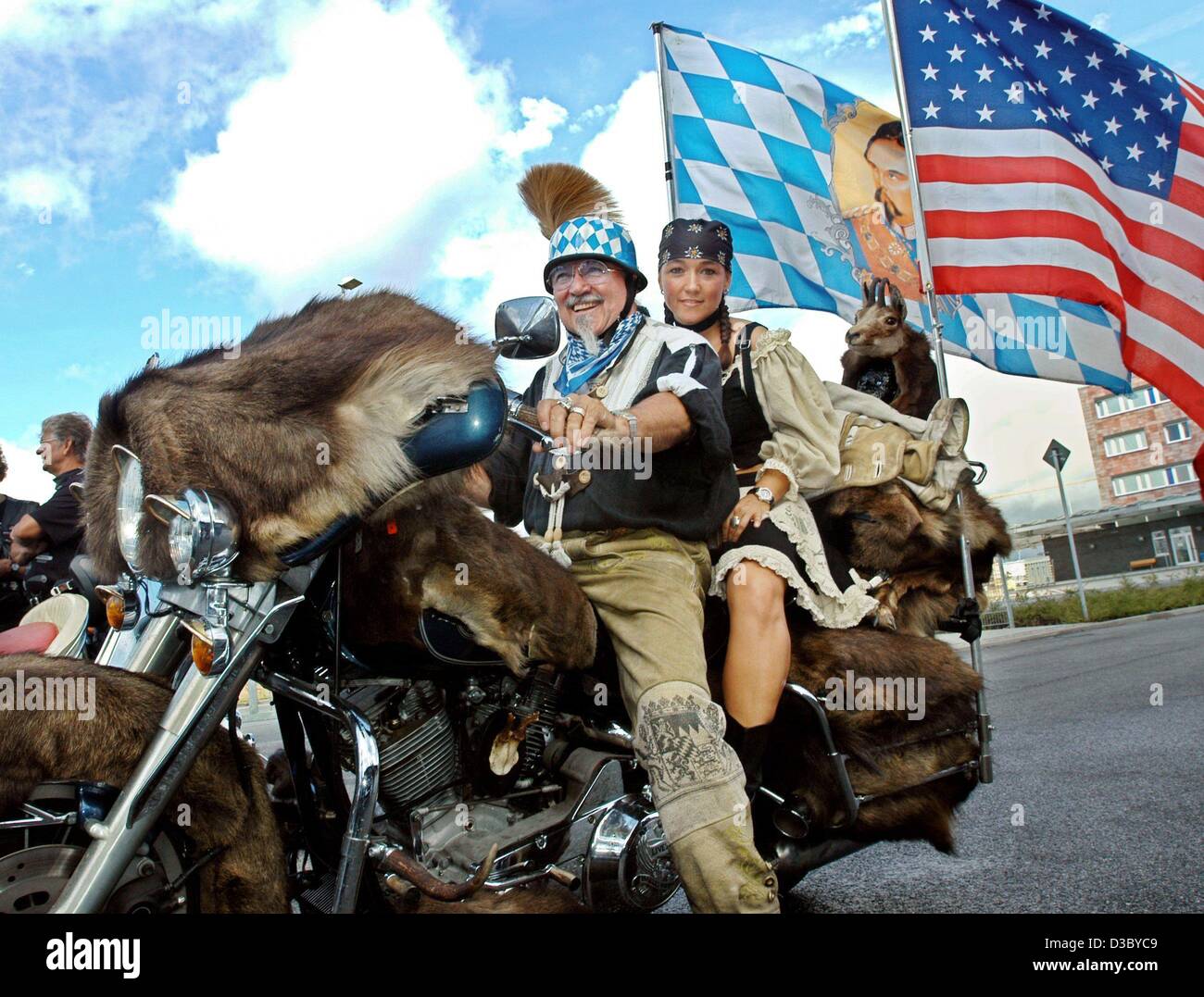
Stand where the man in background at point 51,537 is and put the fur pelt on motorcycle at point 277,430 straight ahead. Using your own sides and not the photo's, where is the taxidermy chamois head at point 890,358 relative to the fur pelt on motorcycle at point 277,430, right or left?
left

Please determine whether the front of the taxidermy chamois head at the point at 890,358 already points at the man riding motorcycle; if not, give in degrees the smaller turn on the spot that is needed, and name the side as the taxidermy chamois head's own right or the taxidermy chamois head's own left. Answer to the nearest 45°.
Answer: approximately 45° to the taxidermy chamois head's own left

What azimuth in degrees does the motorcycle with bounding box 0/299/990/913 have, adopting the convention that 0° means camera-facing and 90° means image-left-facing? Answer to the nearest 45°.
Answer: approximately 45°

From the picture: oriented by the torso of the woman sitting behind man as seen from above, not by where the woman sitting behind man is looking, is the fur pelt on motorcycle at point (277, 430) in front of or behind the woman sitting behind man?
in front

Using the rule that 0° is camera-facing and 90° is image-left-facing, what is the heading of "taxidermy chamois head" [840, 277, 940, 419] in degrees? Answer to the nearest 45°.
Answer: approximately 45°

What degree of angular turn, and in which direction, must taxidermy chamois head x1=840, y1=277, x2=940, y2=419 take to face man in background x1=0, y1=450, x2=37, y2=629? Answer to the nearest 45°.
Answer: approximately 45° to its right

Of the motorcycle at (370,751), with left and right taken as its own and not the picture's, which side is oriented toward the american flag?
back

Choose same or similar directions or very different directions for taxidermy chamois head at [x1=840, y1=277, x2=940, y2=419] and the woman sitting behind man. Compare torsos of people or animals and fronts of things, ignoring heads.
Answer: same or similar directions

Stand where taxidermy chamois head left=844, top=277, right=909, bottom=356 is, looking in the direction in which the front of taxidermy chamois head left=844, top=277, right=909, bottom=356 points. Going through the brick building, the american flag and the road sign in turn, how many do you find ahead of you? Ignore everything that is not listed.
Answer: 0

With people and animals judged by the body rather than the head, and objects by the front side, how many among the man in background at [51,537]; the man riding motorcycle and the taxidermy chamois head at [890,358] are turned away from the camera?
0

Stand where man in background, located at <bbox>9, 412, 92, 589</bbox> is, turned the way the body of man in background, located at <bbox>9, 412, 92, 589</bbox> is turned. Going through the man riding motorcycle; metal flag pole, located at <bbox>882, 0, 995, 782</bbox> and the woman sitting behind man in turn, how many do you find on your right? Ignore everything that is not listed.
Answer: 0

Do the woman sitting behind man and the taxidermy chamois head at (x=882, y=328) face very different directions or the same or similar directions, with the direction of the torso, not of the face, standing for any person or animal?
same or similar directions

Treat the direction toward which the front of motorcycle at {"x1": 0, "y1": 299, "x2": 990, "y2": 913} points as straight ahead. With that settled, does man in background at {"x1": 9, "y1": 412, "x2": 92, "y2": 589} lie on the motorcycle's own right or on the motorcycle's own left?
on the motorcycle's own right

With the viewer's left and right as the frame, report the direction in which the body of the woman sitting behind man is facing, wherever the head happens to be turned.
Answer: facing the viewer and to the left of the viewer

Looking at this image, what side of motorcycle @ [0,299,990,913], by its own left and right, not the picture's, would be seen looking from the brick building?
back

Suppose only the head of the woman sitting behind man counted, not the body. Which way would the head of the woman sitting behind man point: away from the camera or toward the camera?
toward the camera
